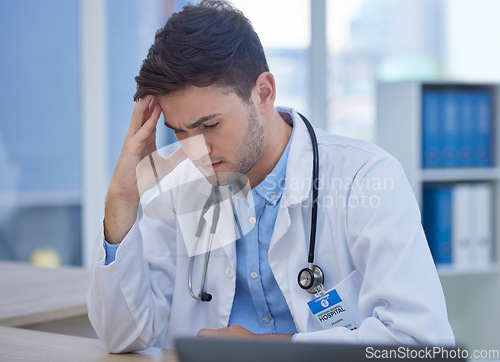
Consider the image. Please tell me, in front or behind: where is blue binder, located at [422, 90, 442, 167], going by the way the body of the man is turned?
behind

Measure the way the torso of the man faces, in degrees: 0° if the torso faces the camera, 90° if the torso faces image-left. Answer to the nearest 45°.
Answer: approximately 45°

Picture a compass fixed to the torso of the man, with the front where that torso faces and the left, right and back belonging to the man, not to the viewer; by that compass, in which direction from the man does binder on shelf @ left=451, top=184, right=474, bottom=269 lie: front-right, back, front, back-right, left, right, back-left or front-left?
back

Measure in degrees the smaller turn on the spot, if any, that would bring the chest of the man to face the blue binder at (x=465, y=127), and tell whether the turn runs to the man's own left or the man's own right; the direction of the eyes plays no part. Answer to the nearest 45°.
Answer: approximately 180°

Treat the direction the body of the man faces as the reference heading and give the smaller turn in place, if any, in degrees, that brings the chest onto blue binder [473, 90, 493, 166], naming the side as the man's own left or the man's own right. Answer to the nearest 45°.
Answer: approximately 180°

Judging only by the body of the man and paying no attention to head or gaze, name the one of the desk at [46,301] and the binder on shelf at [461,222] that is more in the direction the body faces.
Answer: the desk

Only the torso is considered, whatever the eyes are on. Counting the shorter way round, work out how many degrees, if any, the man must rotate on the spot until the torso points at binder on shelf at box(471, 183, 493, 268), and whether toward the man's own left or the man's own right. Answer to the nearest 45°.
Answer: approximately 180°

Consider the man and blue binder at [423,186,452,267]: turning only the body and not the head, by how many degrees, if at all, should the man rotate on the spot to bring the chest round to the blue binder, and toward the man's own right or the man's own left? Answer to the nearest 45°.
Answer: approximately 180°

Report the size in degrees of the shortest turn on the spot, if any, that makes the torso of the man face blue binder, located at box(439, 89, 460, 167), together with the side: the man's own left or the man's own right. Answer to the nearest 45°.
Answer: approximately 180°

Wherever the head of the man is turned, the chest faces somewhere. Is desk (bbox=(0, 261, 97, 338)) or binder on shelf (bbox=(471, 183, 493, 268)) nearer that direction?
the desk
